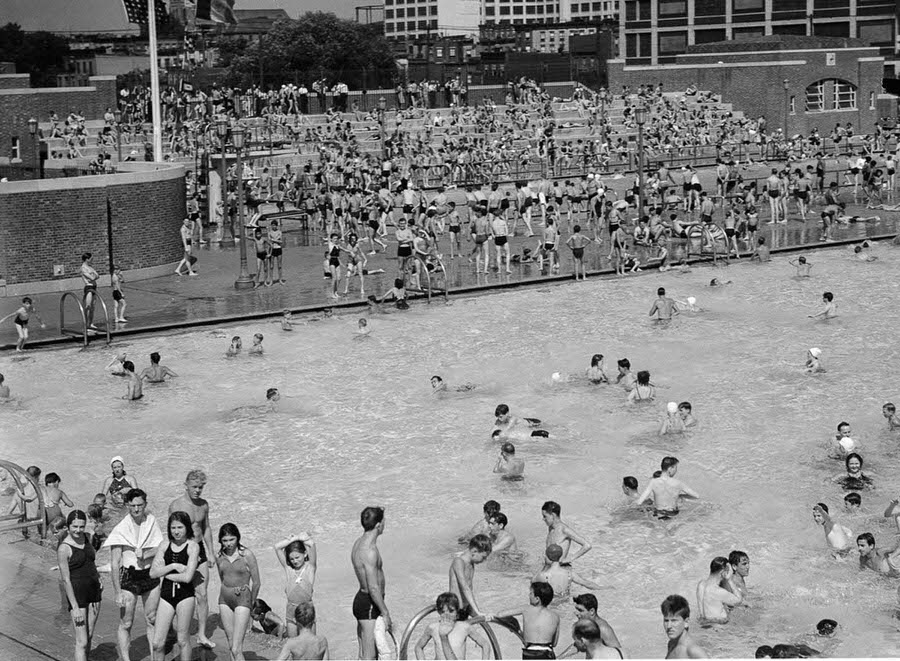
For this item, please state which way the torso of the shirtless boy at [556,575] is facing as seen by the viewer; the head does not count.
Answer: away from the camera

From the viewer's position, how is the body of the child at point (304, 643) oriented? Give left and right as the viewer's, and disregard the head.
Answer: facing away from the viewer

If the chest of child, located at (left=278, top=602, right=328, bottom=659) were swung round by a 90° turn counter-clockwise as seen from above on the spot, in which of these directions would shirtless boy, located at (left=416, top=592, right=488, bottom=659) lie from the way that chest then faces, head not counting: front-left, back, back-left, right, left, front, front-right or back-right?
back

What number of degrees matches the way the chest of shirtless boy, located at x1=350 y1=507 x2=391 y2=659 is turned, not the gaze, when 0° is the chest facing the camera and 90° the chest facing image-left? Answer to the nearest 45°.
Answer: approximately 225°

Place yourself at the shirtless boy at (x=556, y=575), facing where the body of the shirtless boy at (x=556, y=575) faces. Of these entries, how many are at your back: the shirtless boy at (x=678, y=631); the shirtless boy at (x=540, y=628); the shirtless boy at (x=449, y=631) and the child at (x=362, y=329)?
3

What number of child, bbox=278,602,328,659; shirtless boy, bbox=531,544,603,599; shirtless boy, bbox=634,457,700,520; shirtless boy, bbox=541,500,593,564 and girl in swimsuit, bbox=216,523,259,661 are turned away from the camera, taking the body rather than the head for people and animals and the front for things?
3

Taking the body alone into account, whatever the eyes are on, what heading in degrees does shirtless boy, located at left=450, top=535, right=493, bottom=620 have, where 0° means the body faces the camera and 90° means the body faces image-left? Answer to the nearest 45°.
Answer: approximately 270°

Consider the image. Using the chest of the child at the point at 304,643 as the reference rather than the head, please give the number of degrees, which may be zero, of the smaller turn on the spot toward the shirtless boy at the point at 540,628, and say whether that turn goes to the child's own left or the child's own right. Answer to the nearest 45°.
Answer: approximately 90° to the child's own right

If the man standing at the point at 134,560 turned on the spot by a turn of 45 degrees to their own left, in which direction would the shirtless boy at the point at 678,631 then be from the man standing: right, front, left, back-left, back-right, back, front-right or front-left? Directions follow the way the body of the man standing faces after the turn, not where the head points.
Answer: front
